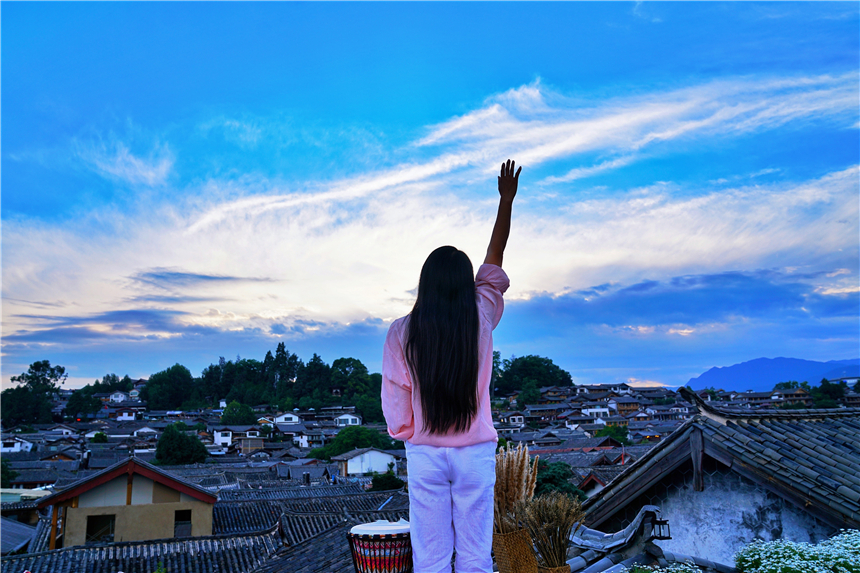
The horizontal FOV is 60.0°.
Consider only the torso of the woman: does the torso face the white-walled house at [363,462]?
yes

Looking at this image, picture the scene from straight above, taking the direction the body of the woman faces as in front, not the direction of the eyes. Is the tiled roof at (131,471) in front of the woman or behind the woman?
in front

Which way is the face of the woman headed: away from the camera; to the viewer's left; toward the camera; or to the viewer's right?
away from the camera

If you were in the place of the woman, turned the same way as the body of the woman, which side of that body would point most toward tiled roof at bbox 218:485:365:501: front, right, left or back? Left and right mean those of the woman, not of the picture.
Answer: front

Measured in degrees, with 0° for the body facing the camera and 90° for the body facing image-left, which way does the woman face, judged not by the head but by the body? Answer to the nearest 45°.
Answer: approximately 180°

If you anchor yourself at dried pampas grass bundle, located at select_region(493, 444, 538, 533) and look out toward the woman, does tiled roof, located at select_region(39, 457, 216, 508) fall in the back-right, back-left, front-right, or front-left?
back-right

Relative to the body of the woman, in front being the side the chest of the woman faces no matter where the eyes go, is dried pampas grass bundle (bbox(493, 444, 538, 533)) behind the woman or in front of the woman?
in front

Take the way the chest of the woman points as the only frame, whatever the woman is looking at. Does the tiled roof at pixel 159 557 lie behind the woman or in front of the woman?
in front

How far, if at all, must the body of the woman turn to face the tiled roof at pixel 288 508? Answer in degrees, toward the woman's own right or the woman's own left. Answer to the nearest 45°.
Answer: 0° — they already face it
